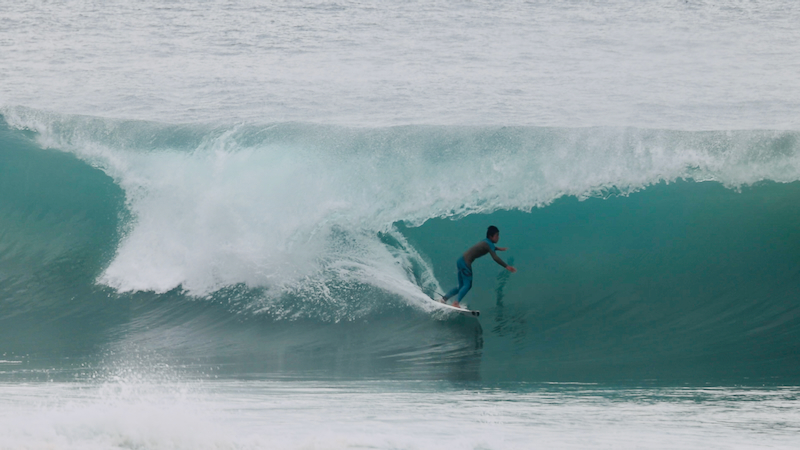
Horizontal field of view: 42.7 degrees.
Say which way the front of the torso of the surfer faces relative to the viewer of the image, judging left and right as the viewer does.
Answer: facing to the right of the viewer
